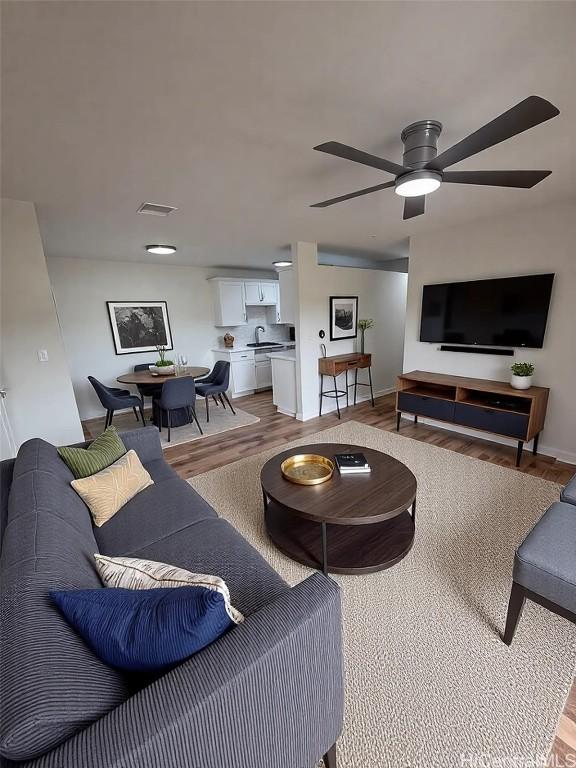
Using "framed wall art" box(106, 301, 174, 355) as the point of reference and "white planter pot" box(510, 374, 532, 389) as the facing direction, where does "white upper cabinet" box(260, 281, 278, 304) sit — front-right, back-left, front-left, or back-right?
front-left

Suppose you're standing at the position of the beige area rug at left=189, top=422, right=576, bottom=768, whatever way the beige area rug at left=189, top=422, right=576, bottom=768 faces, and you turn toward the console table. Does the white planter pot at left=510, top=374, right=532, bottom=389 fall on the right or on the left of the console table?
right

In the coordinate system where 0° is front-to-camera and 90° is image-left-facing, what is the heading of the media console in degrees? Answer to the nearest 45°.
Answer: approximately 45°

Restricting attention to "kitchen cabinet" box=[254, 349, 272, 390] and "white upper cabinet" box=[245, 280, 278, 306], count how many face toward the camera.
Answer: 2

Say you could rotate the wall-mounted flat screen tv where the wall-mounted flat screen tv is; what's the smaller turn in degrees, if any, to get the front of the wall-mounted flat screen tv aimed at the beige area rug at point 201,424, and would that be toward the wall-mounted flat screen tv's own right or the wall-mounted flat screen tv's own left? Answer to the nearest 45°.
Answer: approximately 45° to the wall-mounted flat screen tv's own right

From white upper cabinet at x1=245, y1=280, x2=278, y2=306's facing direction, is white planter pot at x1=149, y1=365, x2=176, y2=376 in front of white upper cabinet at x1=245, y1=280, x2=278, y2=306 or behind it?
in front

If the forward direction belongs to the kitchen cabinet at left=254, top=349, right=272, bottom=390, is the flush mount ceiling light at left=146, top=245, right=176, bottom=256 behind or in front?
in front

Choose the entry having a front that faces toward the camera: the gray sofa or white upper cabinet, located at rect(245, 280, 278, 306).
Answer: the white upper cabinet

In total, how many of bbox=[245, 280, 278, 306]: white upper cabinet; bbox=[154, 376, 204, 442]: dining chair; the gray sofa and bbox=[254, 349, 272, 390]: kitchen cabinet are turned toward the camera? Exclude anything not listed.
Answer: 2

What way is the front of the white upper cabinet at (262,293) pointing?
toward the camera

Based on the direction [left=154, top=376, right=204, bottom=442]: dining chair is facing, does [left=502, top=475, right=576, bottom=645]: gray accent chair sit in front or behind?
behind

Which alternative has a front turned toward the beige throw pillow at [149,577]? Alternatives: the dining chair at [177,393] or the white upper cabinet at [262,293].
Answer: the white upper cabinet

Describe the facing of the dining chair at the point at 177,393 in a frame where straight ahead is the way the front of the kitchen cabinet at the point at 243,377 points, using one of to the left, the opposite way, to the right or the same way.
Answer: the opposite way

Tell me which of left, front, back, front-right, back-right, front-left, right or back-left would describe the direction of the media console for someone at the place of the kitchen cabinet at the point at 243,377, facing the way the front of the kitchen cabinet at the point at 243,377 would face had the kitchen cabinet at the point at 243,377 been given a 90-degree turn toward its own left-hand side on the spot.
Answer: right

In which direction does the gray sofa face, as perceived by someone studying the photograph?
facing away from the viewer and to the right of the viewer

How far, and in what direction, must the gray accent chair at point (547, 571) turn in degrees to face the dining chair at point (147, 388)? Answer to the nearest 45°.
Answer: approximately 45° to its right
